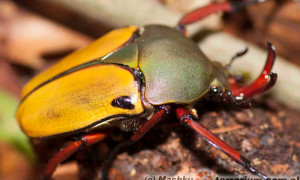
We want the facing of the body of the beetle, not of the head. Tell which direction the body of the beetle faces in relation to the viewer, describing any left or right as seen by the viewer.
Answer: facing to the right of the viewer
